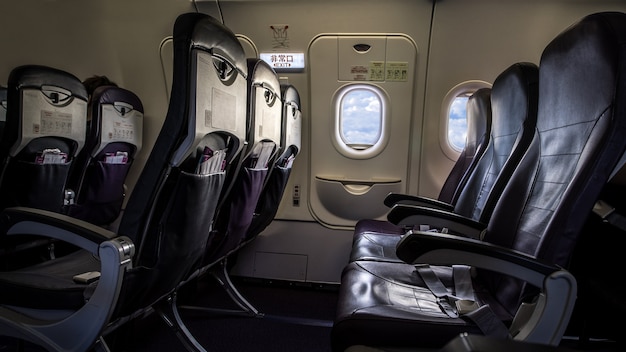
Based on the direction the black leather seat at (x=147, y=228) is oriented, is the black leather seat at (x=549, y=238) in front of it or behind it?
behind

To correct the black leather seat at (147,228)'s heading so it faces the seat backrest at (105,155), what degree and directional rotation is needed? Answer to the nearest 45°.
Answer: approximately 45° to its right

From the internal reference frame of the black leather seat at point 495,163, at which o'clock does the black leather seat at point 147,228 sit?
the black leather seat at point 147,228 is roughly at 12 o'clock from the black leather seat at point 495,163.

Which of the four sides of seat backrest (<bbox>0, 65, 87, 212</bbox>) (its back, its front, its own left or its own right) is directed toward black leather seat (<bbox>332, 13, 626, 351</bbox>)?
back

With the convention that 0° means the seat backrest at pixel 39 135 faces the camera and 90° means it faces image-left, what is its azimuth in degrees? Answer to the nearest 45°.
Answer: approximately 135°

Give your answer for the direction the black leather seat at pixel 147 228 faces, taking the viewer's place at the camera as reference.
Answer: facing away from the viewer and to the left of the viewer

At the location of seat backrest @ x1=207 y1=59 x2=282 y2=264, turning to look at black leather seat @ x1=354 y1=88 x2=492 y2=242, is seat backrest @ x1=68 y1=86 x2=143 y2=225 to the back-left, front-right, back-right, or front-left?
back-left

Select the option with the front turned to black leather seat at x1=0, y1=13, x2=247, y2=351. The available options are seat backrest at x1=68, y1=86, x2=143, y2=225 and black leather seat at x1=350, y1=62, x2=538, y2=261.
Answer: black leather seat at x1=350, y1=62, x2=538, y2=261

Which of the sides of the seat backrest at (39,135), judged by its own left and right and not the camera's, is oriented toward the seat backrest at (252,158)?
back

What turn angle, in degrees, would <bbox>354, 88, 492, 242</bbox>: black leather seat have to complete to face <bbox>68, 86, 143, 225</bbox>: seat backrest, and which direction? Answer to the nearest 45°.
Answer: approximately 45° to its right

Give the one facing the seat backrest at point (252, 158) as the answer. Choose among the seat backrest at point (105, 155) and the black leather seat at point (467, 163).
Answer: the black leather seat

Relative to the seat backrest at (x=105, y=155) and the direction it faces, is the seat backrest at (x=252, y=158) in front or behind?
behind

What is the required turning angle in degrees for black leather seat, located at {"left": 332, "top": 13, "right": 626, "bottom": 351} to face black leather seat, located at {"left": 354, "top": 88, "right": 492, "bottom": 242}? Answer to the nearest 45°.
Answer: approximately 135° to its right
